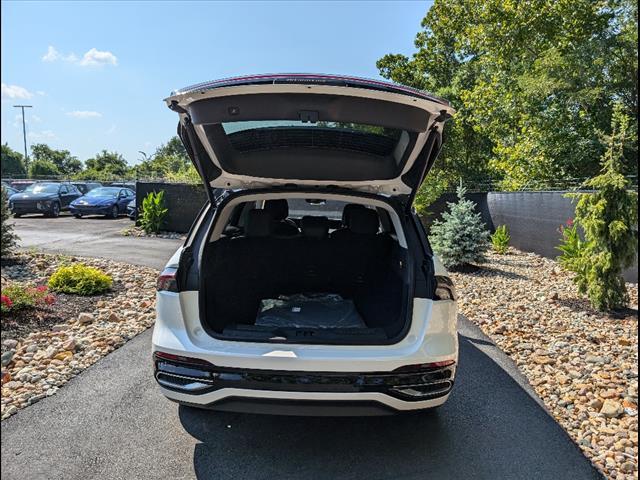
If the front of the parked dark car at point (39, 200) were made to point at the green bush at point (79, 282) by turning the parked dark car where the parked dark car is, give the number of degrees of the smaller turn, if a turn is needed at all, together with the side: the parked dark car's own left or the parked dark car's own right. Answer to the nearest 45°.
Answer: approximately 45° to the parked dark car's own left

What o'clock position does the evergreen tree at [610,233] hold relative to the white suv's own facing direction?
The evergreen tree is roughly at 2 o'clock from the white suv.

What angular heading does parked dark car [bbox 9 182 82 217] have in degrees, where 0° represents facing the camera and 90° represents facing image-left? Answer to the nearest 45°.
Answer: approximately 45°

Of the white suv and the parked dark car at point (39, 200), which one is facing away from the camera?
the white suv

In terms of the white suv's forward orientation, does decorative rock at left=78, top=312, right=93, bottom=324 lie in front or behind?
in front

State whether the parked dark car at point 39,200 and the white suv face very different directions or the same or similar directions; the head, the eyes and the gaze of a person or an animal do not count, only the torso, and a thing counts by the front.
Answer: very different directions

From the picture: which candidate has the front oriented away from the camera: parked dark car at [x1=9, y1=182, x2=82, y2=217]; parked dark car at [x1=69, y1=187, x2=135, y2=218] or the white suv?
the white suv

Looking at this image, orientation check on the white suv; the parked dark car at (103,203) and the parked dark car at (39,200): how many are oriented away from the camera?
1

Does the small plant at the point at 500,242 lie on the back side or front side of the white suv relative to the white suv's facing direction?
on the front side

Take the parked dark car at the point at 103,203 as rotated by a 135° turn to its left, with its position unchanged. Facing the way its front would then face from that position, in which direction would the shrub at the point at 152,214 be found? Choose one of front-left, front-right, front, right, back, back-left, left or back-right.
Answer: right

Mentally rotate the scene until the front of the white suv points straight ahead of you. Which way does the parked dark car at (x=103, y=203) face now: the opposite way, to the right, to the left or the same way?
the opposite way

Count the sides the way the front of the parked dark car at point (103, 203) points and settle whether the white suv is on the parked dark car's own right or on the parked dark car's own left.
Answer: on the parked dark car's own left

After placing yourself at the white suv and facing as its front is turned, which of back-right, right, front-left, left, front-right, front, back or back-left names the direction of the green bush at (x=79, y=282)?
front-left

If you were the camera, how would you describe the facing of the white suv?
facing away from the viewer

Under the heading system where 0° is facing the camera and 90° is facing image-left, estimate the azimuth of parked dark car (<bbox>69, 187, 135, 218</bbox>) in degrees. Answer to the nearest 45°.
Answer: approximately 45°
